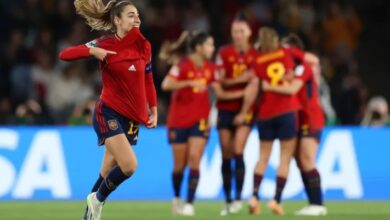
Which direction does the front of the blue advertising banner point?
toward the camera

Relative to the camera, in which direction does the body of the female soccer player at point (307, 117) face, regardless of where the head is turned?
to the viewer's left

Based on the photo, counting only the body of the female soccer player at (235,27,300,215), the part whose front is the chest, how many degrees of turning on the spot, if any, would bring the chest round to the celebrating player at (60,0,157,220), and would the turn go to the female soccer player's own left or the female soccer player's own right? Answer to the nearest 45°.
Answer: approximately 135° to the female soccer player's own left

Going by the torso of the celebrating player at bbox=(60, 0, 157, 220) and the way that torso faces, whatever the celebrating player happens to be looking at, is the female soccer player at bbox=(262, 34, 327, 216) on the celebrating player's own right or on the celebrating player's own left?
on the celebrating player's own left

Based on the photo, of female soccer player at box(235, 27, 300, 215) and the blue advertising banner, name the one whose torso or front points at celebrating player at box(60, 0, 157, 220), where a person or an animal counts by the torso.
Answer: the blue advertising banner

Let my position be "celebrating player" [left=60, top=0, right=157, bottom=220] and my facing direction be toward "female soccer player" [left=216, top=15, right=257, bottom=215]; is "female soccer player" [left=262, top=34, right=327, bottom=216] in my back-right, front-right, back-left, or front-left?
front-right

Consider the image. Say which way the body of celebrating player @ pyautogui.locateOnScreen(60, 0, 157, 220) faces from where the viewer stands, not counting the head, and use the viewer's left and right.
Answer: facing the viewer and to the right of the viewer

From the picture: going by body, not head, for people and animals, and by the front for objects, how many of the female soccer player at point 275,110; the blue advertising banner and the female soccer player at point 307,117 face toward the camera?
1

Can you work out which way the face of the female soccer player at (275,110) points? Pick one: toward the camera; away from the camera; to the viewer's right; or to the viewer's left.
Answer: away from the camera

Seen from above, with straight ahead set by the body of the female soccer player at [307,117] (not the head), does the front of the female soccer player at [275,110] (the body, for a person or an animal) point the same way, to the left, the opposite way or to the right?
to the right

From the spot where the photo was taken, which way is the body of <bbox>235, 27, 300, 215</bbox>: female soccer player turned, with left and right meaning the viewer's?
facing away from the viewer

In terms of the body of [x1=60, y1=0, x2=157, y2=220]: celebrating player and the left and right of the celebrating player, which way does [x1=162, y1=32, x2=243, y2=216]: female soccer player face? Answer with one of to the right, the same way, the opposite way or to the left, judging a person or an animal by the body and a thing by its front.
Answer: the same way

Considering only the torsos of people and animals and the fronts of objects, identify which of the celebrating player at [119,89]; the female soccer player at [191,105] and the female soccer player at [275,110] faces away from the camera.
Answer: the female soccer player at [275,110]
